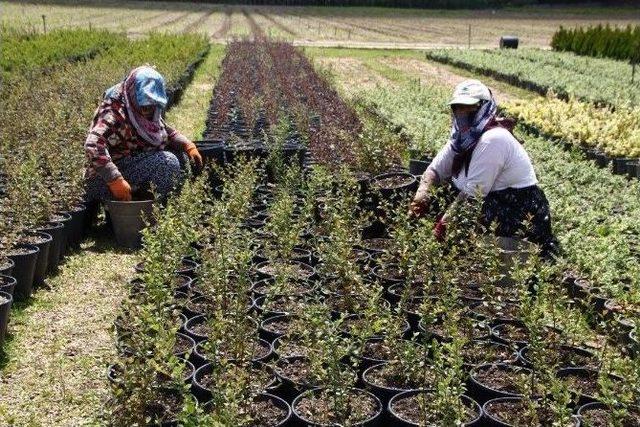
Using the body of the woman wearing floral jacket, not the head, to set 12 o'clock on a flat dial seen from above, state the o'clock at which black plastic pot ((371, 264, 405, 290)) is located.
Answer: The black plastic pot is roughly at 12 o'clock from the woman wearing floral jacket.

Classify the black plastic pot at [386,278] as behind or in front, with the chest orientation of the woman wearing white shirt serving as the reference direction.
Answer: in front

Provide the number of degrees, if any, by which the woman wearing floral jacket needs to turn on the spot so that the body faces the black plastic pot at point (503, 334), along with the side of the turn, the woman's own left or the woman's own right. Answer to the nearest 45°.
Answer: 0° — they already face it

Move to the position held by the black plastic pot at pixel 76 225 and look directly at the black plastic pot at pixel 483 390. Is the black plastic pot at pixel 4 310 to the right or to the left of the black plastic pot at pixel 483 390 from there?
right

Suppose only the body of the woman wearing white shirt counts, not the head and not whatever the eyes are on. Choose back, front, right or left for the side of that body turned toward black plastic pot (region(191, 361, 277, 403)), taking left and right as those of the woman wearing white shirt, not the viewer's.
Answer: front

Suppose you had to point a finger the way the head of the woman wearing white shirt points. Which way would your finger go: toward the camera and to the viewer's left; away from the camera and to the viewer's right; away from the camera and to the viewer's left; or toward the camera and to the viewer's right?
toward the camera and to the viewer's left

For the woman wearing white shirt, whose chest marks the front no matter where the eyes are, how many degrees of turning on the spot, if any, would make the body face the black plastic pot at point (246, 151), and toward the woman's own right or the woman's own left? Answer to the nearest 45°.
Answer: approximately 90° to the woman's own right

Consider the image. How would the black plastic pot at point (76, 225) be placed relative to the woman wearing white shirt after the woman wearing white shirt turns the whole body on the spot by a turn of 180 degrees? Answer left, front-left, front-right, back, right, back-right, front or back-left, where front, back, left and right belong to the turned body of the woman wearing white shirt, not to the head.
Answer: back-left

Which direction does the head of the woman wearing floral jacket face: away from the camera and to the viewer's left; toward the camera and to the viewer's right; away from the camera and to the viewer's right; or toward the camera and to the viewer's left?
toward the camera and to the viewer's right

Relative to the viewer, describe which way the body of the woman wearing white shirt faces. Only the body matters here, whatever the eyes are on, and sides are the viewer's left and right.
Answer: facing the viewer and to the left of the viewer

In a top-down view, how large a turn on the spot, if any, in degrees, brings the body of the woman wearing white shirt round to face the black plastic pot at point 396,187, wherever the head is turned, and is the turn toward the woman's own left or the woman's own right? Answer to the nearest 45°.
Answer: approximately 90° to the woman's own right

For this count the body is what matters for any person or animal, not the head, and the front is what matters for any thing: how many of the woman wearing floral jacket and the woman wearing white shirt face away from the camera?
0

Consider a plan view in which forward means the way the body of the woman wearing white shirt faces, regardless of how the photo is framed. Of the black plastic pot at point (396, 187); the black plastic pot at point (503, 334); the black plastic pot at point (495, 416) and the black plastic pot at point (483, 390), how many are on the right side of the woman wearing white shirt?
1

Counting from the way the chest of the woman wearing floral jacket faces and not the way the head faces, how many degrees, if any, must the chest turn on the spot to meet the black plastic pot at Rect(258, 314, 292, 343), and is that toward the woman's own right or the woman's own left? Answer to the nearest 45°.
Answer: approximately 45° to the woman's own right

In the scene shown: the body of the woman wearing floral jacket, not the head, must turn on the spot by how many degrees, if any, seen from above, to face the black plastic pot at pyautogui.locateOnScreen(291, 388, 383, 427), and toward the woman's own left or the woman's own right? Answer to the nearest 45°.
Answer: approximately 45° to the woman's own right

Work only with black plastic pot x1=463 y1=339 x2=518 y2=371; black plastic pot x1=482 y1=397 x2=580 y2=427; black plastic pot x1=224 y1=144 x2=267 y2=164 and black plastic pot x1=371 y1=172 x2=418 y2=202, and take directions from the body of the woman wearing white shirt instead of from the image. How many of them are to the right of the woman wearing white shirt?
2

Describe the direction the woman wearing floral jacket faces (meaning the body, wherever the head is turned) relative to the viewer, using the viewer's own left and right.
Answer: facing the viewer and to the right of the viewer

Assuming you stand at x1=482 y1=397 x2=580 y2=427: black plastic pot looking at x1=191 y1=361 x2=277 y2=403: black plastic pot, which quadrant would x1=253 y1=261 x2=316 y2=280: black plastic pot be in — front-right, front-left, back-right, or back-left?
front-right

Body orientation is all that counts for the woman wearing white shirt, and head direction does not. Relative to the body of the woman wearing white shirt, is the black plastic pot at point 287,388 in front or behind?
in front

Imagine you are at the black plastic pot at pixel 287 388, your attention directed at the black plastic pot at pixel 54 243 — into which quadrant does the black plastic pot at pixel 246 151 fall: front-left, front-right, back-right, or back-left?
front-right
